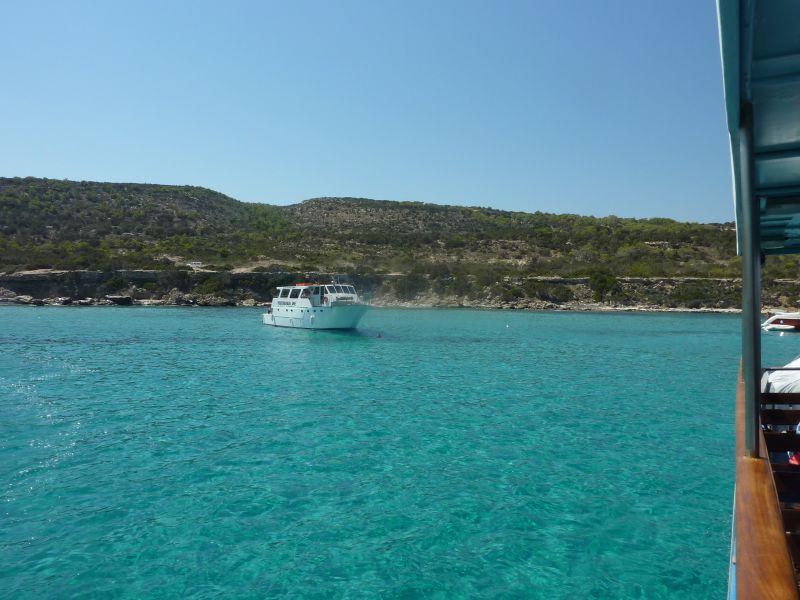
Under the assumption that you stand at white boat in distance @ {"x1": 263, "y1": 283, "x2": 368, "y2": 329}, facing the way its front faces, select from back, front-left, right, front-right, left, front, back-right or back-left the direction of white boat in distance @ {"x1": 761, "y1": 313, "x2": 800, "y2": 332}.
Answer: front-left

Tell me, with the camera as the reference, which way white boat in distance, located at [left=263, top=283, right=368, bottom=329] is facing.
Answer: facing the viewer and to the right of the viewer
